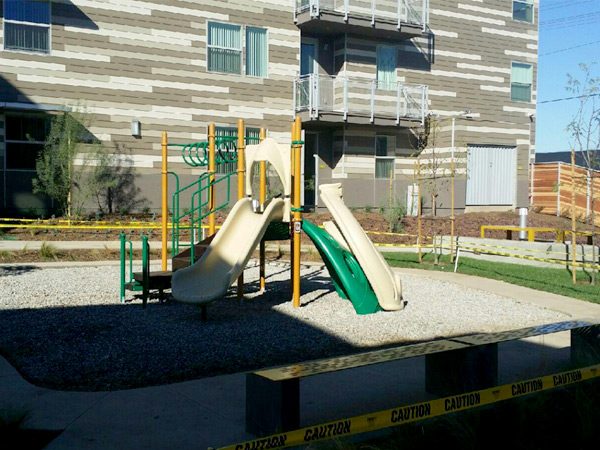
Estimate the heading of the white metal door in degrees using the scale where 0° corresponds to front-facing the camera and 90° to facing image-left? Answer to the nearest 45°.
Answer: approximately 0°

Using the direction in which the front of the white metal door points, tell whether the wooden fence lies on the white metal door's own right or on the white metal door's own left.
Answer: on the white metal door's own left

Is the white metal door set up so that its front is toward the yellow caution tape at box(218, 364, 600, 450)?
yes

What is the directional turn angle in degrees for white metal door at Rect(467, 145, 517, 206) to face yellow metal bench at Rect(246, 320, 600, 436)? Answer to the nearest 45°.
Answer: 0° — it already faces it

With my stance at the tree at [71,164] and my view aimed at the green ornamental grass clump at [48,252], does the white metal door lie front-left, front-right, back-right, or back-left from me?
back-left

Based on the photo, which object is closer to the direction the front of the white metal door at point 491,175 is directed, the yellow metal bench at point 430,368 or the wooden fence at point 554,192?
the yellow metal bench

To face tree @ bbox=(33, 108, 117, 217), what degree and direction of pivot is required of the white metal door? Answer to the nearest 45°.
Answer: approximately 45° to its right

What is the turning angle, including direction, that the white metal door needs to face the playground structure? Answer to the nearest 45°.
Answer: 0° — it already faces it

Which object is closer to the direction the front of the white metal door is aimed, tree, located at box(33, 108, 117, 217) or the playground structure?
the playground structure
